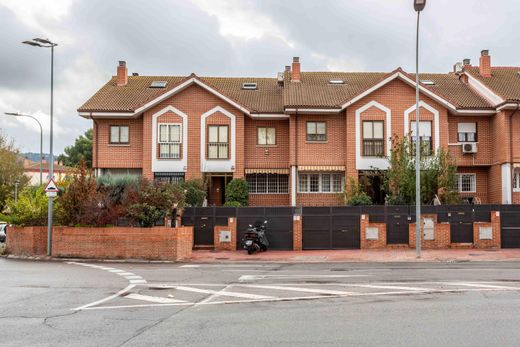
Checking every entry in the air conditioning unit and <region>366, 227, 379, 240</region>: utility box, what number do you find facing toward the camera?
2

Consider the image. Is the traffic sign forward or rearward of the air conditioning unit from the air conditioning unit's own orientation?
forward

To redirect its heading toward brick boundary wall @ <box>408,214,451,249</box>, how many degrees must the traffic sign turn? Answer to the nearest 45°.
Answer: approximately 90° to its left

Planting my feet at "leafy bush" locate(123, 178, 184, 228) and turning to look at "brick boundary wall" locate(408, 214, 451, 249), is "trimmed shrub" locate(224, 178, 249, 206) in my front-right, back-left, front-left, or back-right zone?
front-left

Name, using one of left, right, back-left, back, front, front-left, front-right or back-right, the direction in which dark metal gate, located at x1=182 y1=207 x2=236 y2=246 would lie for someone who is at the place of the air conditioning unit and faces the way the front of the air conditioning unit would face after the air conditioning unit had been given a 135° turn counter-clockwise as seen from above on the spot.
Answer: back

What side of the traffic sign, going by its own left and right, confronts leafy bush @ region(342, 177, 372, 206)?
left

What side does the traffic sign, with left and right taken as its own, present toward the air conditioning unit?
left

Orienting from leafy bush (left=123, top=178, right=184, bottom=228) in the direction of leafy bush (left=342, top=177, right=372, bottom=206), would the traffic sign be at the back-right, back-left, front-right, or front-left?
back-left

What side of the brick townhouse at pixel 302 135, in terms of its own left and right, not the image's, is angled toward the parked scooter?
front

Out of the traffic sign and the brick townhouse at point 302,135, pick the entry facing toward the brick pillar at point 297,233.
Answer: the brick townhouse

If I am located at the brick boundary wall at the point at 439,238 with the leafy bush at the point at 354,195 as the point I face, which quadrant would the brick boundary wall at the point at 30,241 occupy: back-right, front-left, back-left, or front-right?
front-left

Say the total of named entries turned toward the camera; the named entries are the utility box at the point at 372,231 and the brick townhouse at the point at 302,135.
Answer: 2

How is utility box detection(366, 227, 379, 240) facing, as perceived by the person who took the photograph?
facing the viewer

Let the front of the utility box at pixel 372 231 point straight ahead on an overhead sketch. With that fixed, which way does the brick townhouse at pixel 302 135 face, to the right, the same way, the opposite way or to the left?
the same way

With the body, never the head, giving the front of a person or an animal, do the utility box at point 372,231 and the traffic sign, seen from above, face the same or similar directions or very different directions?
same or similar directions

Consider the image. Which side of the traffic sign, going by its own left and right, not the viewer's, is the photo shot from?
front

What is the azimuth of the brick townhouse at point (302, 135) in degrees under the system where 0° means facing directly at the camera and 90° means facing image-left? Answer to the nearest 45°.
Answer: approximately 0°

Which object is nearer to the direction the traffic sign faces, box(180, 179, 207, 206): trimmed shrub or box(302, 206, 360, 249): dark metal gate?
the dark metal gate

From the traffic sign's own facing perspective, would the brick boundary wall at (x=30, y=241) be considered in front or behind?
behind
